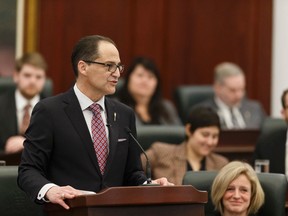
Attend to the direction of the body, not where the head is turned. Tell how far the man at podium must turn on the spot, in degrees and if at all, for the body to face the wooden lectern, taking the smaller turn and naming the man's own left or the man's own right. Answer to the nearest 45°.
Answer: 0° — they already face it

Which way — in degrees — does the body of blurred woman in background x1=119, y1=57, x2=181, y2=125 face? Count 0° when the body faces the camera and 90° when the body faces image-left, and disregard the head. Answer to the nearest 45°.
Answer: approximately 0°

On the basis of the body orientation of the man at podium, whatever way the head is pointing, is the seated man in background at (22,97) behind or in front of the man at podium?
behind

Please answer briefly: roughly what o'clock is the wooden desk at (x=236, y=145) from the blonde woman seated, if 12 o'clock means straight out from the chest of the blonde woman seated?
The wooden desk is roughly at 6 o'clock from the blonde woman seated.
